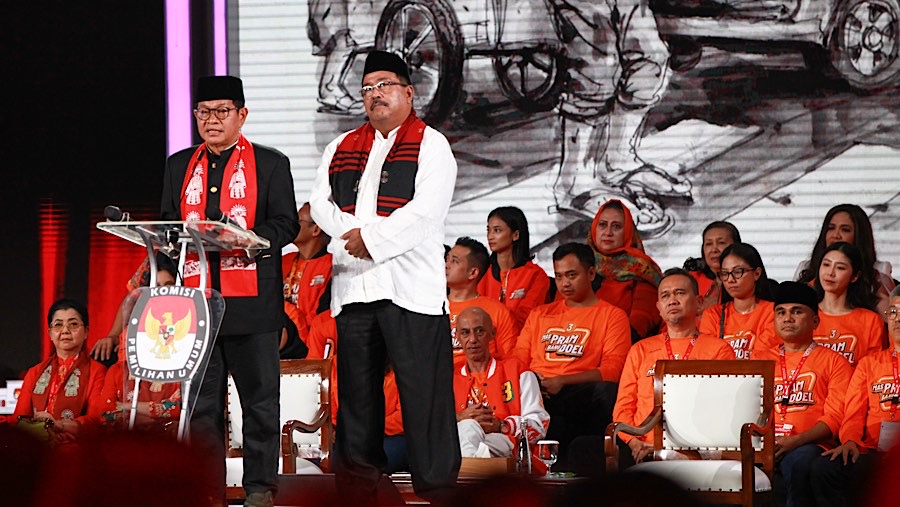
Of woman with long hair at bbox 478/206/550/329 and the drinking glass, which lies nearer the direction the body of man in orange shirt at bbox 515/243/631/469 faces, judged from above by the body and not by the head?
the drinking glass

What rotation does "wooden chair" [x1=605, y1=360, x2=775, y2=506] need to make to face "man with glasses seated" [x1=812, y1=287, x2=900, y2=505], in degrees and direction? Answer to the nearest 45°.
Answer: approximately 135° to its left

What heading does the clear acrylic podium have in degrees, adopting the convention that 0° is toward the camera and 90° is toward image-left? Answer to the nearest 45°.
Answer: approximately 45°

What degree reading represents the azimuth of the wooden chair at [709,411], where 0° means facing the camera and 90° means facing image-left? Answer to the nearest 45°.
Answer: approximately 45°
